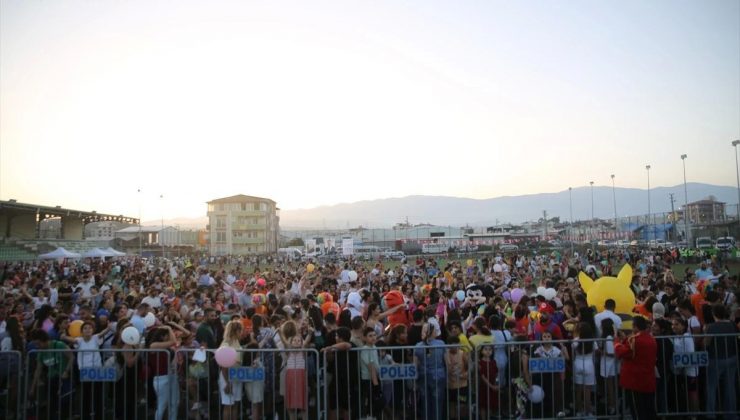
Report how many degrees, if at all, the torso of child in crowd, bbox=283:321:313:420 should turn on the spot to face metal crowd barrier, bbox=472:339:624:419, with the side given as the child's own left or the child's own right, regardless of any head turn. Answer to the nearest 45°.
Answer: approximately 90° to the child's own left

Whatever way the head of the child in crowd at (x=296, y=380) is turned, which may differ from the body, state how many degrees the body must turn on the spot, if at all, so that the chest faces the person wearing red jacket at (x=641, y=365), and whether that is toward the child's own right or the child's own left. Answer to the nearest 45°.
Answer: approximately 90° to the child's own left

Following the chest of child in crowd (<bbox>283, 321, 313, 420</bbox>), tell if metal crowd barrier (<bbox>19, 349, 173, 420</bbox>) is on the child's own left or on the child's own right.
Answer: on the child's own right

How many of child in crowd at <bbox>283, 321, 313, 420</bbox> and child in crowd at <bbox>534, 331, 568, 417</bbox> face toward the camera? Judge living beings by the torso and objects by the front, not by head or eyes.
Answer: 2

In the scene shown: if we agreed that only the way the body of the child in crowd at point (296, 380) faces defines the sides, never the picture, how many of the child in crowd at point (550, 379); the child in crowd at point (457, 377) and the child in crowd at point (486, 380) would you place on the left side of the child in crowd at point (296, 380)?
3

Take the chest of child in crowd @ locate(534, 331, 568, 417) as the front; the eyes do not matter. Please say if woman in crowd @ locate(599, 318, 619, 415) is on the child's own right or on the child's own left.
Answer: on the child's own left

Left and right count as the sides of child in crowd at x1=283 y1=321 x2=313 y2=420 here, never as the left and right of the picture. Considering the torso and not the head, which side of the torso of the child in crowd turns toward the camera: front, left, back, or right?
front

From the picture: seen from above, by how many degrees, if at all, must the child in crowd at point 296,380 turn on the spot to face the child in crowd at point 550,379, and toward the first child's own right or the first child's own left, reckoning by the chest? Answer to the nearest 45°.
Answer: approximately 90° to the first child's own left

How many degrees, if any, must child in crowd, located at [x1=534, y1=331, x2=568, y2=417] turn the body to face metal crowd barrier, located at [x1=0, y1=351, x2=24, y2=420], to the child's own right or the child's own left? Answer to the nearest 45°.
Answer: approximately 90° to the child's own right

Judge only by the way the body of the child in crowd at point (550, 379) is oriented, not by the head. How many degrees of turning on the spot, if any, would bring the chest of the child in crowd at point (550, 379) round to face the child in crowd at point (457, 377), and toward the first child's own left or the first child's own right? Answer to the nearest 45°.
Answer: approximately 45° to the first child's own right

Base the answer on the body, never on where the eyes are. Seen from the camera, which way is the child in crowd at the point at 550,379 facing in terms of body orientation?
toward the camera

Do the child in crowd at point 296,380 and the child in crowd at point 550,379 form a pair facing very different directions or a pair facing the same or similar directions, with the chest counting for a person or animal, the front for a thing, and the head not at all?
same or similar directions

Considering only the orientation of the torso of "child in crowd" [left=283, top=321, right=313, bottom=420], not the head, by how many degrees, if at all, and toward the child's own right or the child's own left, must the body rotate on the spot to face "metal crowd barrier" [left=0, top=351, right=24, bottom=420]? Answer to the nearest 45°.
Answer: approximately 90° to the child's own right

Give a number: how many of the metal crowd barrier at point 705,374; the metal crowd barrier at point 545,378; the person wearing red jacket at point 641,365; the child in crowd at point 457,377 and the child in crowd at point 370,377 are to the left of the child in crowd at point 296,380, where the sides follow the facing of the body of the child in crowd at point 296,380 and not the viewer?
5

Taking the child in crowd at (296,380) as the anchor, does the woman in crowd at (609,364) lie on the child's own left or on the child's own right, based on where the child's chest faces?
on the child's own left
